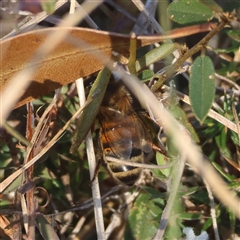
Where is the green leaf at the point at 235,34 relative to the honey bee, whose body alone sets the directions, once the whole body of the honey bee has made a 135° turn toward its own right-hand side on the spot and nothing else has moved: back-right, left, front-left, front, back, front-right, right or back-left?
front-left

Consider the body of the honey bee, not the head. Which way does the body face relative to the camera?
away from the camera
